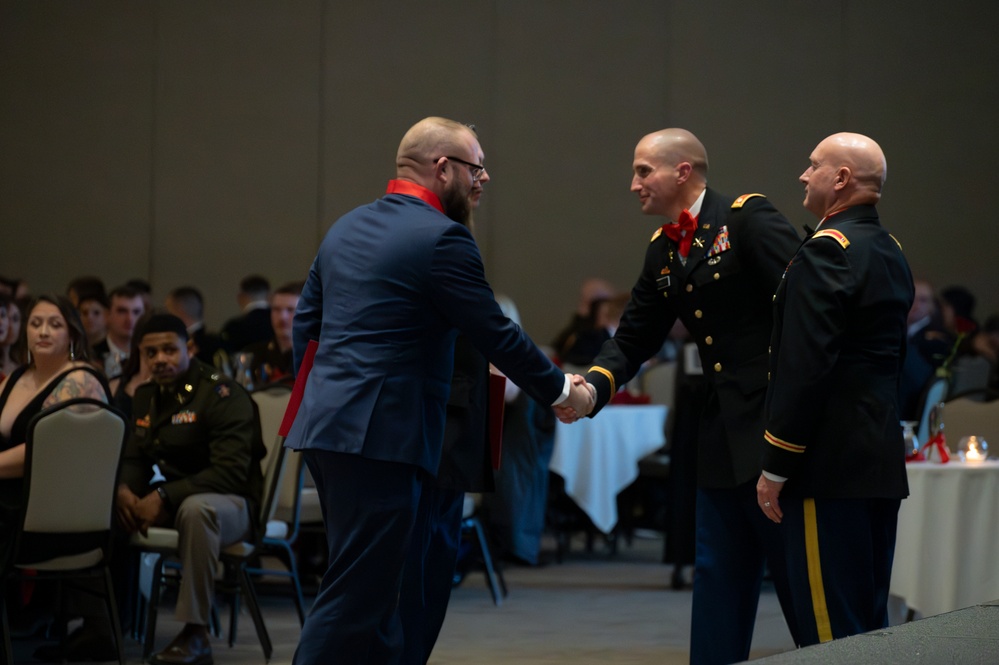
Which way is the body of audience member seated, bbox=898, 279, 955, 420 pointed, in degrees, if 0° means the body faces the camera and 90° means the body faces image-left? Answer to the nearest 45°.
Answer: approximately 45°

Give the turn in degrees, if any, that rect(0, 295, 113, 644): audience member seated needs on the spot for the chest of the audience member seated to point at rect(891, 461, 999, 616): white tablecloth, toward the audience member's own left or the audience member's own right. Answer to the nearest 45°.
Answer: approximately 90° to the audience member's own left

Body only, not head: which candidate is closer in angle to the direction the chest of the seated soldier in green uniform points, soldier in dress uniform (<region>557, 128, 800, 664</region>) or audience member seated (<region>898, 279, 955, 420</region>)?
the soldier in dress uniform

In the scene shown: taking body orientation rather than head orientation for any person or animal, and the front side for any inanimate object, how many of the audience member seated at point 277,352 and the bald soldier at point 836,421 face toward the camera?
1

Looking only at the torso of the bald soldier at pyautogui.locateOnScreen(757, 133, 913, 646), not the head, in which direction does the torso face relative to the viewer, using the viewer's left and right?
facing away from the viewer and to the left of the viewer

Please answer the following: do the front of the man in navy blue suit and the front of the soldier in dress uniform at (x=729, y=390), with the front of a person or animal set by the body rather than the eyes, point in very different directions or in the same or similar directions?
very different directions

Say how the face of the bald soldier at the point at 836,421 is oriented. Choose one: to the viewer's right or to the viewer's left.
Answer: to the viewer's left
